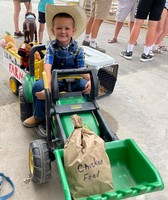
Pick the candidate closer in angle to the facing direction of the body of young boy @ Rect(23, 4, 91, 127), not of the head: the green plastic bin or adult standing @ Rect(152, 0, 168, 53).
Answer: the green plastic bin

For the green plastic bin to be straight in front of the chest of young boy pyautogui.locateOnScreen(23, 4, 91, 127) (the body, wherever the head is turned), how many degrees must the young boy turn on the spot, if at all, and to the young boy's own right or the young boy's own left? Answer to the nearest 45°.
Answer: approximately 45° to the young boy's own left

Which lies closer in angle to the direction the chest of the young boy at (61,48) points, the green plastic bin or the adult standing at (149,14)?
the green plastic bin

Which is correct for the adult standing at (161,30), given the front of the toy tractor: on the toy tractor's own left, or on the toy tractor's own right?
on the toy tractor's own left

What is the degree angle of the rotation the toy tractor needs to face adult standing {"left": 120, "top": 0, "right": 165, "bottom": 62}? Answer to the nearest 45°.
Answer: approximately 135° to its left

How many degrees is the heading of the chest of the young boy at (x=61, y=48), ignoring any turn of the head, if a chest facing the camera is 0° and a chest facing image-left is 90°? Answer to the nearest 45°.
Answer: approximately 0°
